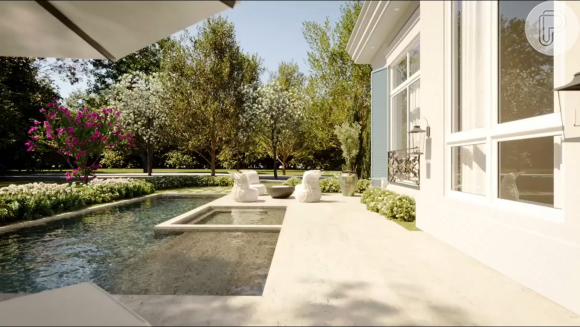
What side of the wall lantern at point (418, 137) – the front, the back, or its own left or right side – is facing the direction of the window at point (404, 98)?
right

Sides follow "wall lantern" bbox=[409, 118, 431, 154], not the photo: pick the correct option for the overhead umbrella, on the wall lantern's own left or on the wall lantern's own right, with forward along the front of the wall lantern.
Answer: on the wall lantern's own left

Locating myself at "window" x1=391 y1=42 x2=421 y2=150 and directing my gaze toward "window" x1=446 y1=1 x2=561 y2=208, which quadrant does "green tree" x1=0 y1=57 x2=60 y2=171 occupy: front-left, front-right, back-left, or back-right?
back-right

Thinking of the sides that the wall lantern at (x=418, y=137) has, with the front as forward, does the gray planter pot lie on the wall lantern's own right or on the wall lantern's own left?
on the wall lantern's own right

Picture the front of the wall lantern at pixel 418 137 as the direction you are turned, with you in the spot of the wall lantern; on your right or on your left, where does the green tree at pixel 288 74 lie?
on your right

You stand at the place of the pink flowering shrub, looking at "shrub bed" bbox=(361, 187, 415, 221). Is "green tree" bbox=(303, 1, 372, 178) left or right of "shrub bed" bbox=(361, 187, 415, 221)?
left

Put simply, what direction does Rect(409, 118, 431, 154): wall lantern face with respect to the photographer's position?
facing to the left of the viewer

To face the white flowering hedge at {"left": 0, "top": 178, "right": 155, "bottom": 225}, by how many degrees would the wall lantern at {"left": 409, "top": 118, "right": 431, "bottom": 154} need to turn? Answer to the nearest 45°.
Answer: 0° — it already faces it
